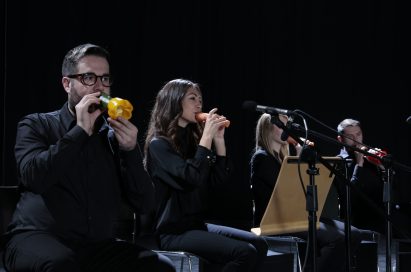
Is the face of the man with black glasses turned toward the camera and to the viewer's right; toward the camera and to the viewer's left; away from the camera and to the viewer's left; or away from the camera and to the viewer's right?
toward the camera and to the viewer's right

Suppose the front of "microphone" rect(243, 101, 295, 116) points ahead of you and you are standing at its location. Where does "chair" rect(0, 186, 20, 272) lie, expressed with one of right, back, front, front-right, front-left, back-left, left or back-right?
front

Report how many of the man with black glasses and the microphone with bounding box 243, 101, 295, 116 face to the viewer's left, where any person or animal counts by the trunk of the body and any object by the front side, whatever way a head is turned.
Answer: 1

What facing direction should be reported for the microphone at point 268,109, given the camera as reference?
facing to the left of the viewer

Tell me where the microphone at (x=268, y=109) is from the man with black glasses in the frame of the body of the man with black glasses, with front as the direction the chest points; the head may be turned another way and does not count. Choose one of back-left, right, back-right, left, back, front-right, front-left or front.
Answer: front-left

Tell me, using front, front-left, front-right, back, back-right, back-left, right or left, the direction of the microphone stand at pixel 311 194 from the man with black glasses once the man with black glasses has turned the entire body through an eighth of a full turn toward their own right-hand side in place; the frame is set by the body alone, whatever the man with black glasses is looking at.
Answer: left
